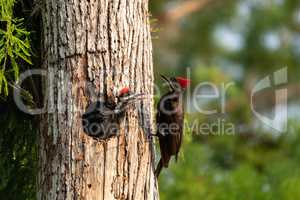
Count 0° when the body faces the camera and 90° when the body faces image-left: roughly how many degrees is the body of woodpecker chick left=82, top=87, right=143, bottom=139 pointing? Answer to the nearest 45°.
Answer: approximately 270°
